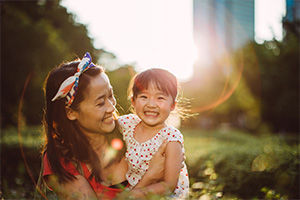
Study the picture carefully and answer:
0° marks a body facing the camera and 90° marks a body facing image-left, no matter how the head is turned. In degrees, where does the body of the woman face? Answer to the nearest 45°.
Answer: approximately 315°

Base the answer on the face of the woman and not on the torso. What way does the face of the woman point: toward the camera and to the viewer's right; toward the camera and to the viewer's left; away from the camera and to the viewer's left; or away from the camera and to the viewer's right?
toward the camera and to the viewer's right

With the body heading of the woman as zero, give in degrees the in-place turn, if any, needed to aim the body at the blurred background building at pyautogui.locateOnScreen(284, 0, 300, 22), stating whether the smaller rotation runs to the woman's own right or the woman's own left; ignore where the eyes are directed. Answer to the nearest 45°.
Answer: approximately 90° to the woman's own left

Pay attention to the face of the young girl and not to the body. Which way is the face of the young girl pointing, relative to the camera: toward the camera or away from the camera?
toward the camera
